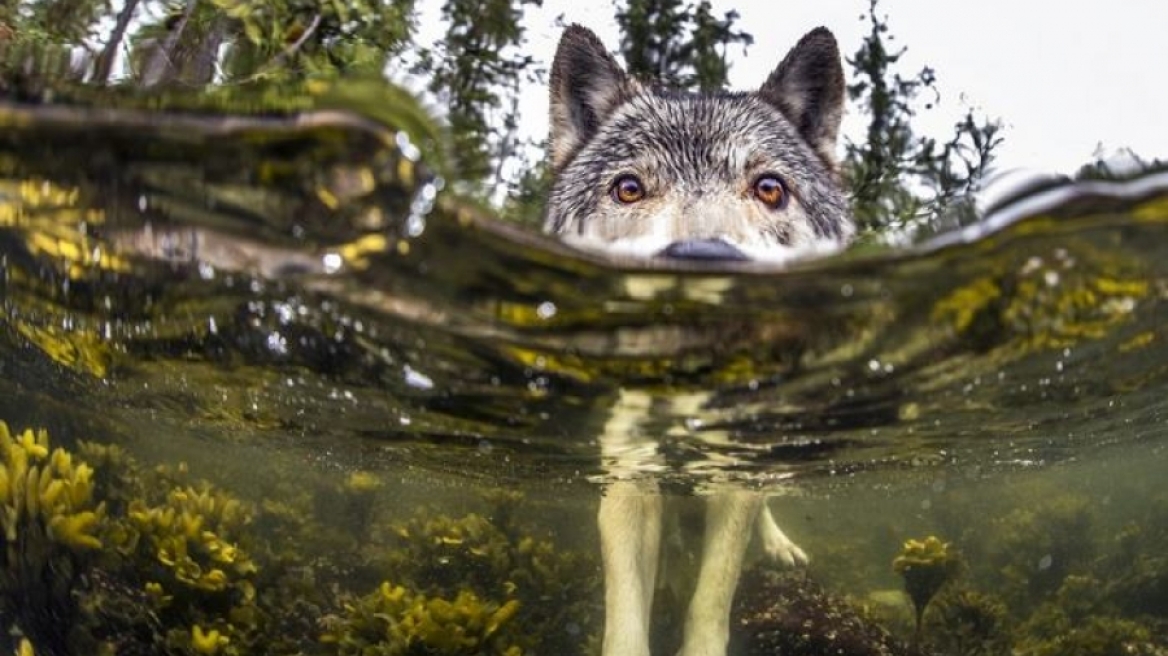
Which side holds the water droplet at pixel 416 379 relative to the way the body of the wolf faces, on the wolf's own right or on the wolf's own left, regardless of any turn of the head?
on the wolf's own right

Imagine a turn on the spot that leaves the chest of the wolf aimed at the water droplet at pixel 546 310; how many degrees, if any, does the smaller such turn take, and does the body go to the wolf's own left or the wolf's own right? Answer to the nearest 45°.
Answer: approximately 45° to the wolf's own right

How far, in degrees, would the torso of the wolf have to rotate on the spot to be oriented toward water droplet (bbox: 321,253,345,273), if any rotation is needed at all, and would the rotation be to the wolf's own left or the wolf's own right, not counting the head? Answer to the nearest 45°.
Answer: approximately 45° to the wolf's own right

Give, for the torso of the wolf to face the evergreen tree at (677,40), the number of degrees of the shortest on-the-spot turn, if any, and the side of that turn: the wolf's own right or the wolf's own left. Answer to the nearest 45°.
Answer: approximately 180°

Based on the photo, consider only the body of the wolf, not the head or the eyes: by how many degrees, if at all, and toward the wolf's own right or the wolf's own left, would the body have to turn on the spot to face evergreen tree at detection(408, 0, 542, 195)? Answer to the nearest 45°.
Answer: approximately 135° to the wolf's own right

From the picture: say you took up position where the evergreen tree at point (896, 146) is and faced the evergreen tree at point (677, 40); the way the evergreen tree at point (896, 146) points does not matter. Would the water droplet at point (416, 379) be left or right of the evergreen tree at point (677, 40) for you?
left

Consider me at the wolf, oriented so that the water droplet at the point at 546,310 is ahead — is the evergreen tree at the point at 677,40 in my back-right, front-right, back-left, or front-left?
back-right

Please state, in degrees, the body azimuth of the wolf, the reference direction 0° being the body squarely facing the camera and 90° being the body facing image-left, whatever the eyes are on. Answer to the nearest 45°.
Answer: approximately 0°

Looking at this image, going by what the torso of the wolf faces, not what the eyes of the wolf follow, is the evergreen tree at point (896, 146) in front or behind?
behind
